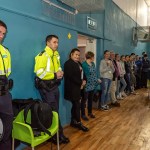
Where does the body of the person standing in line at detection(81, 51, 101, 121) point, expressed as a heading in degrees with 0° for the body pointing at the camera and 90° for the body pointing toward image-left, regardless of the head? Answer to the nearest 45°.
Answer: approximately 315°

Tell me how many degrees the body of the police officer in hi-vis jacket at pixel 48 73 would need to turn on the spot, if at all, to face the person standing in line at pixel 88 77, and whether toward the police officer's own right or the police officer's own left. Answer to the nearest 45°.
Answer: approximately 90° to the police officer's own left

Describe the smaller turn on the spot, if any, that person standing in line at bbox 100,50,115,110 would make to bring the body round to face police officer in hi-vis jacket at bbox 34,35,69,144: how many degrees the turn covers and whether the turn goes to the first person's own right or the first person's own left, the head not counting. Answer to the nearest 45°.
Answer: approximately 45° to the first person's own right

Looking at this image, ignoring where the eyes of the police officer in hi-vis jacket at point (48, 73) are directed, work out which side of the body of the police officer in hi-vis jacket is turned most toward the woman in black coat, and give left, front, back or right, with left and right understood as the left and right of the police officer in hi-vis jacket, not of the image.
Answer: left

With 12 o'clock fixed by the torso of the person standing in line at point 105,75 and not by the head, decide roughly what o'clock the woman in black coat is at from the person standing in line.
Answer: The woman in black coat is roughly at 2 o'clock from the person standing in line.

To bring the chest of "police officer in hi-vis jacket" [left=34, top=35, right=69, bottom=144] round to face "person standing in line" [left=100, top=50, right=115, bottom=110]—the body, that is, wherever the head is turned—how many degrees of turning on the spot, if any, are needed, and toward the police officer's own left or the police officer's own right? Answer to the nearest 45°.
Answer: approximately 90° to the police officer's own left
